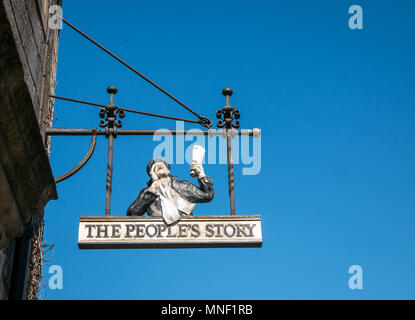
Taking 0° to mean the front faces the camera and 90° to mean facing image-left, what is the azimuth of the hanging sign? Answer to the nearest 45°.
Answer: approximately 0°
